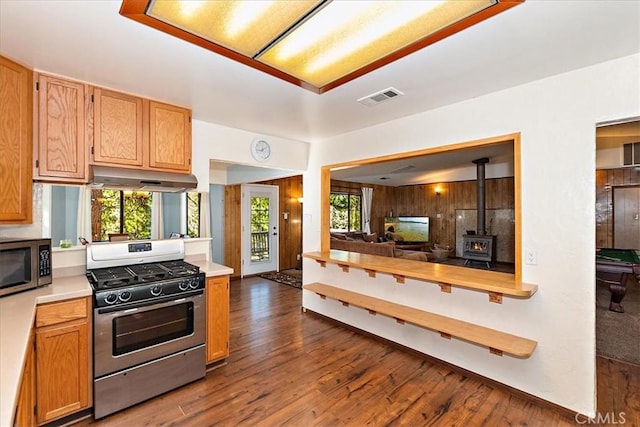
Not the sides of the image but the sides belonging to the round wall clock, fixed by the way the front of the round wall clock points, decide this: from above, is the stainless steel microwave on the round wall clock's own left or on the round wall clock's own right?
on the round wall clock's own right

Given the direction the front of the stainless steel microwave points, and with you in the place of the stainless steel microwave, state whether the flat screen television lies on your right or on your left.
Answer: on your left

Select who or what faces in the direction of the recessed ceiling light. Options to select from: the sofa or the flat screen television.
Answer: the flat screen television

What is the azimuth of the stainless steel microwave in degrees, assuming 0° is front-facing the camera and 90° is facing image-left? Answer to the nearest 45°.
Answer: approximately 315°

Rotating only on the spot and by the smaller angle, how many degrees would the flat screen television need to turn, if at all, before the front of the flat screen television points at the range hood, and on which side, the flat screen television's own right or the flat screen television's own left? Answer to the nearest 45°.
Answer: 0° — it already faces it

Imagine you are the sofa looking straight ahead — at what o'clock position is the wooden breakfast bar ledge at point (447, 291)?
The wooden breakfast bar ledge is roughly at 4 o'clock from the sofa.

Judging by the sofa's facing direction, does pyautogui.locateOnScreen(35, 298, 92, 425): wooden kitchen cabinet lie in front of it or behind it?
behind

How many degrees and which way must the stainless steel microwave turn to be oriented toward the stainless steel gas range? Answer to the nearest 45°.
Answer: approximately 45° to its left

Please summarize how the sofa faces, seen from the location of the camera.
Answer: facing away from the viewer and to the right of the viewer

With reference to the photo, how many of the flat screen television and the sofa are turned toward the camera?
1

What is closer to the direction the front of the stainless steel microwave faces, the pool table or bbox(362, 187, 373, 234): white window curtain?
the pool table

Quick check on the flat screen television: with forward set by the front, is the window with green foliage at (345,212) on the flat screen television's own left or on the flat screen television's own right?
on the flat screen television's own right

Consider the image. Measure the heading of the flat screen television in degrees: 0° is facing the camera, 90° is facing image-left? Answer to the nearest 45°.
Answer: approximately 0°

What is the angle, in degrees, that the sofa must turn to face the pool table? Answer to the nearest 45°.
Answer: approximately 45° to its right
